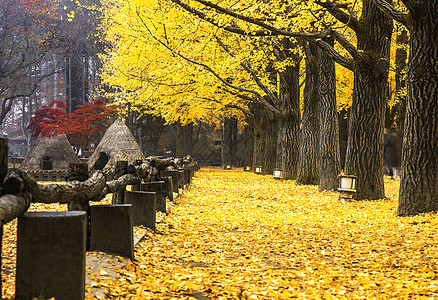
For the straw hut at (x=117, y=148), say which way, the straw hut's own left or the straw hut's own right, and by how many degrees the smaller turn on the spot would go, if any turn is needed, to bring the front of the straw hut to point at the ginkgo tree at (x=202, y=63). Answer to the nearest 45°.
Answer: approximately 90° to the straw hut's own left

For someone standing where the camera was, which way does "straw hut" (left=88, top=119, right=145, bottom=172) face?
facing the viewer and to the left of the viewer

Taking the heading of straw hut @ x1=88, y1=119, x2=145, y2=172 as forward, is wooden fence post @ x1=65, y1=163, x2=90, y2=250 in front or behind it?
in front

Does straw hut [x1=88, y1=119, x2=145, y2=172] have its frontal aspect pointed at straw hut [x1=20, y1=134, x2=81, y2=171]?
no

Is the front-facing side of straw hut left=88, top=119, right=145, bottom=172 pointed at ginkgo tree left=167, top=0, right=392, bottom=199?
no

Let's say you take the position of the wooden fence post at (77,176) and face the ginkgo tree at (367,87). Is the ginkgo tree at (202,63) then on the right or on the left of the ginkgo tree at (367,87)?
left

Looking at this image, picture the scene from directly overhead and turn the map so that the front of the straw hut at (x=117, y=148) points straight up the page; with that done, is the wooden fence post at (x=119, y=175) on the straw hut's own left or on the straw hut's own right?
on the straw hut's own left
